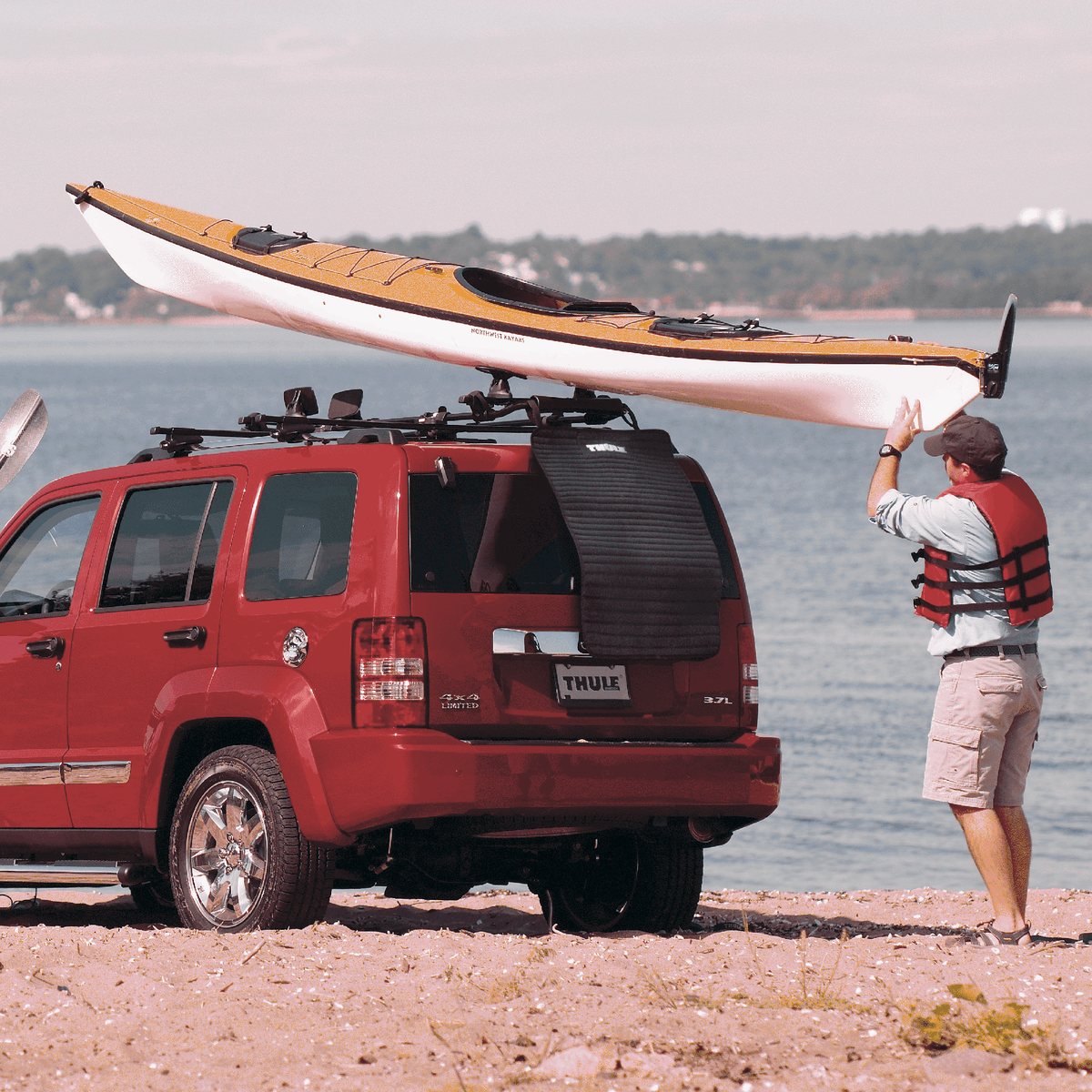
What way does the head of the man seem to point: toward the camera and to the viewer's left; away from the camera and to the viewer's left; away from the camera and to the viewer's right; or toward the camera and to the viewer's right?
away from the camera and to the viewer's left

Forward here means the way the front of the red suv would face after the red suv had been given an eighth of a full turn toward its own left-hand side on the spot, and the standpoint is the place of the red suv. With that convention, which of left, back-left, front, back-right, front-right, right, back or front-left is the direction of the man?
back

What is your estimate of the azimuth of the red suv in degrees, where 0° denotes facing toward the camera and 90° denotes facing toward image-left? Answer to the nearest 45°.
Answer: approximately 135°
